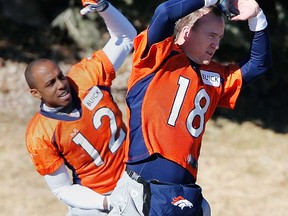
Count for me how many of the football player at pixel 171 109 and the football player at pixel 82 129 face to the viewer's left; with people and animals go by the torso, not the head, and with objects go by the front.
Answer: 0

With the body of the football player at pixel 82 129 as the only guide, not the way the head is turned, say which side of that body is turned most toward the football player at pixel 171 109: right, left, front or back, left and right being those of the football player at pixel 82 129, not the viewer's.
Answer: front

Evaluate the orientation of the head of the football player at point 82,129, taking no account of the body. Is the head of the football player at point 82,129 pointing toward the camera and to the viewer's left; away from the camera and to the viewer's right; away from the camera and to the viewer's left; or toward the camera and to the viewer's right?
toward the camera and to the viewer's right

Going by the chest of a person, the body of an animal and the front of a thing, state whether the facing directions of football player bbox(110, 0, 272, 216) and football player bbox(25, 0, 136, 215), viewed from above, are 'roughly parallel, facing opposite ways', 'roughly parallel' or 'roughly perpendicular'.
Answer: roughly parallel

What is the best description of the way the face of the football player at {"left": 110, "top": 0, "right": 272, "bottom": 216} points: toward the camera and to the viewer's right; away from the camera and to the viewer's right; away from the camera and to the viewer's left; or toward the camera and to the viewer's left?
toward the camera and to the viewer's right

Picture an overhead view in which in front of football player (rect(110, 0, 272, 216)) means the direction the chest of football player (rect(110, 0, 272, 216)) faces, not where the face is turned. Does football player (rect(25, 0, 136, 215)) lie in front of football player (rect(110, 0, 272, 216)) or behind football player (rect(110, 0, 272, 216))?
behind

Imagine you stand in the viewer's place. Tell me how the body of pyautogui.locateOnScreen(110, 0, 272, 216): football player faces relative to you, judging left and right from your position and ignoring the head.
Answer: facing the viewer and to the right of the viewer
